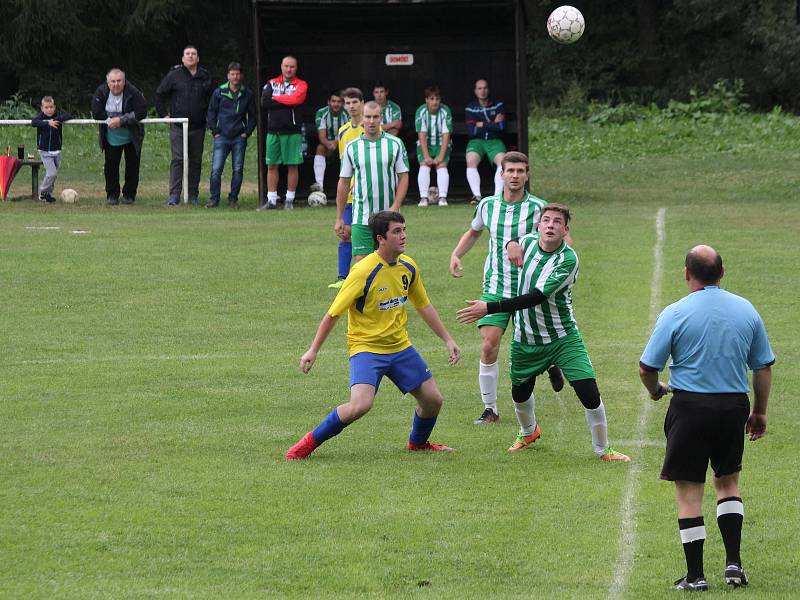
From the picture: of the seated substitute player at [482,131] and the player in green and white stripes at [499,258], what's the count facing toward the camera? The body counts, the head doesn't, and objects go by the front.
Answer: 2

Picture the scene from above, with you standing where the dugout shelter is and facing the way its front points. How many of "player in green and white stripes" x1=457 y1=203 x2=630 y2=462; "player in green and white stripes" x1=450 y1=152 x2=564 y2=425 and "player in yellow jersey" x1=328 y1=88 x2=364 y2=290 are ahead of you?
3

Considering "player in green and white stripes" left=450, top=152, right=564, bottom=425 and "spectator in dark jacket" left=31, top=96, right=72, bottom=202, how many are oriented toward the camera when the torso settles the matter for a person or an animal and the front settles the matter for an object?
2

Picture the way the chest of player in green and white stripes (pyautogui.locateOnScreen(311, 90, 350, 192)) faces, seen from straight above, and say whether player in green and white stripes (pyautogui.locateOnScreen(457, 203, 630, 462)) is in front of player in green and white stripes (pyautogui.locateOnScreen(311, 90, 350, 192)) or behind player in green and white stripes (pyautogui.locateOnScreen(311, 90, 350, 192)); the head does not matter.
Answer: in front

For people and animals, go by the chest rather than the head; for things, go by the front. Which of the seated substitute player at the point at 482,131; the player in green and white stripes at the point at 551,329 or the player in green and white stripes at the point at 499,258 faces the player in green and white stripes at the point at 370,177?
the seated substitute player

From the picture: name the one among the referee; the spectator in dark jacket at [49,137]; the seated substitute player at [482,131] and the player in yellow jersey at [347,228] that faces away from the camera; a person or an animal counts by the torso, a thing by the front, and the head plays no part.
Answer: the referee

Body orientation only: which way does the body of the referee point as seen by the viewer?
away from the camera

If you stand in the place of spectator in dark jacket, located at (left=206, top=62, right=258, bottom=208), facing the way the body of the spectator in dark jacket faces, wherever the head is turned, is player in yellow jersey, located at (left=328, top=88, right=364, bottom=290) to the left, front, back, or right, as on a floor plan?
front

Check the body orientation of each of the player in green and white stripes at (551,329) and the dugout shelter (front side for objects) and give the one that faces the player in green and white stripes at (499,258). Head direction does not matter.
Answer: the dugout shelter

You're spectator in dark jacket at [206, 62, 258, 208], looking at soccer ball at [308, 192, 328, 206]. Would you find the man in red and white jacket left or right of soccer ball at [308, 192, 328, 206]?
right

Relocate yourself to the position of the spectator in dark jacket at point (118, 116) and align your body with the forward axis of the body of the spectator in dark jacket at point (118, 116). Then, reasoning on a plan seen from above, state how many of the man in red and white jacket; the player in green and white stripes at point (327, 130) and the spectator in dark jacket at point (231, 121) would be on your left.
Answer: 3

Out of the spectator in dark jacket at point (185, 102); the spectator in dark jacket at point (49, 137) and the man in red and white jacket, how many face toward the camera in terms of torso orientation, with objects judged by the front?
3

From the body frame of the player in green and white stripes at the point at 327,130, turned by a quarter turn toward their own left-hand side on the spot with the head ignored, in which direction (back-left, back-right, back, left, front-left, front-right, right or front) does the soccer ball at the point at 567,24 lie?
front-right

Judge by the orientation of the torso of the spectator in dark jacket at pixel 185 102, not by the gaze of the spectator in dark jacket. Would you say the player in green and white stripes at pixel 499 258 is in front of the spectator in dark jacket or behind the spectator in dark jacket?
in front
